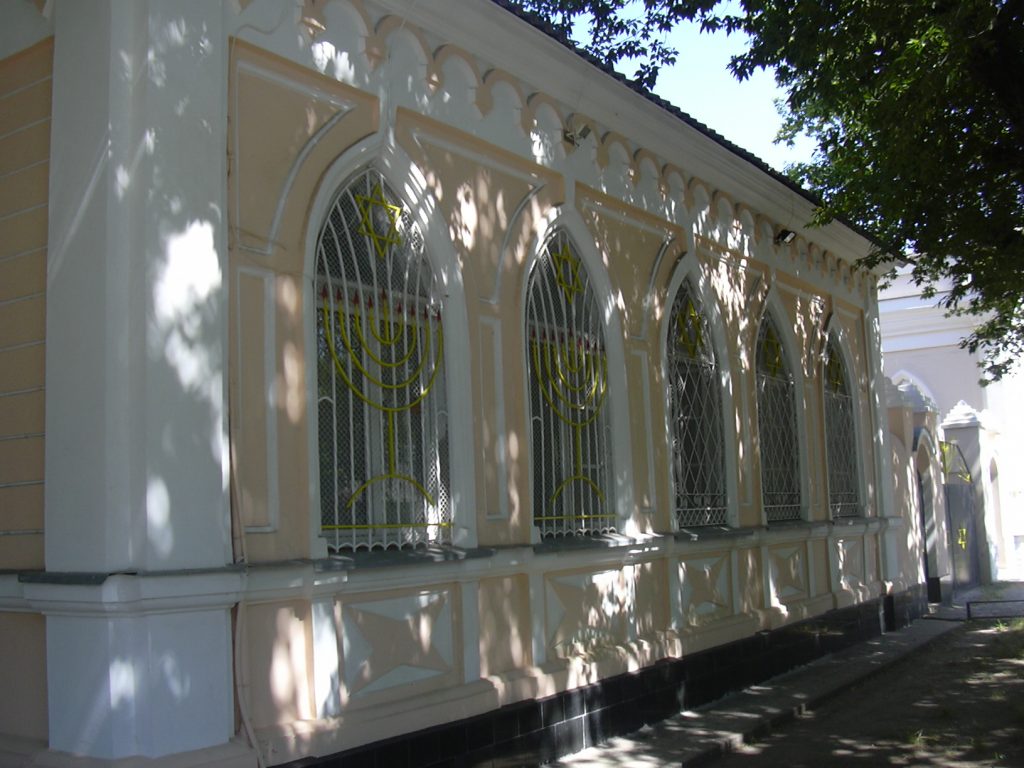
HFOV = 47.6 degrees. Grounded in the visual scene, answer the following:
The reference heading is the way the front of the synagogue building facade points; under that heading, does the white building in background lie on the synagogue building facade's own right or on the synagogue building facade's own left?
on the synagogue building facade's own left
